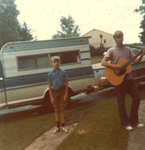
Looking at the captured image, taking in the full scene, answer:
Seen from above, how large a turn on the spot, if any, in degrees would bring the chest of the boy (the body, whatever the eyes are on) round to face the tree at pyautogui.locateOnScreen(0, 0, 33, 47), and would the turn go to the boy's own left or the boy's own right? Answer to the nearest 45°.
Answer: approximately 180°

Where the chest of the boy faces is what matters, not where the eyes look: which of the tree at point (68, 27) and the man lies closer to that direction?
the man

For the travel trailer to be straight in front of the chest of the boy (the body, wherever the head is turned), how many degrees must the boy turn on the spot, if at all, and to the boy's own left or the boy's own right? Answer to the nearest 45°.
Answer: approximately 180°

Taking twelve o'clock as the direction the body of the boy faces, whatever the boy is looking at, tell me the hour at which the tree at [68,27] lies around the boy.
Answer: The tree is roughly at 6 o'clock from the boy.

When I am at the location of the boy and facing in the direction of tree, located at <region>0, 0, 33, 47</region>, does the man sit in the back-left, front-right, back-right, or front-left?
back-right

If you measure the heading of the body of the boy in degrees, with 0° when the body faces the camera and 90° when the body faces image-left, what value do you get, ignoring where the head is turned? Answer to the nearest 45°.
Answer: approximately 0°

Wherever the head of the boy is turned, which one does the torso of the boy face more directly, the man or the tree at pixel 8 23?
the man

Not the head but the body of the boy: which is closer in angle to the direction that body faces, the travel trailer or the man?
the man

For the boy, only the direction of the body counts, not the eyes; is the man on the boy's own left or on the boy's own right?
on the boy's own left
